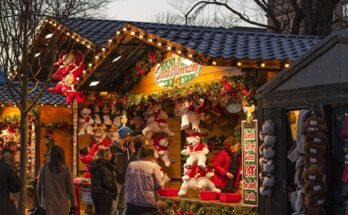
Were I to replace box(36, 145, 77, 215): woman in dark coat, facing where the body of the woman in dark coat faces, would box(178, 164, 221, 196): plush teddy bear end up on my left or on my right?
on my right

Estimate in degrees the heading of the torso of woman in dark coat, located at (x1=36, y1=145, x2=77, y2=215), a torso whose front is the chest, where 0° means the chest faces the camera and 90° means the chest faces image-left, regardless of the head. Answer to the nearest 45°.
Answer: approximately 180°

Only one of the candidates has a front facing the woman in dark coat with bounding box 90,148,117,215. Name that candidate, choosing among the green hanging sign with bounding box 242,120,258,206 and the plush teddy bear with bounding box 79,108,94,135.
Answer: the plush teddy bear

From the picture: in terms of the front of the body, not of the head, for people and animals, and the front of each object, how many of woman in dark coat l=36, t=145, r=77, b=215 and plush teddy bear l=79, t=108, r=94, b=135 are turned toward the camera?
1

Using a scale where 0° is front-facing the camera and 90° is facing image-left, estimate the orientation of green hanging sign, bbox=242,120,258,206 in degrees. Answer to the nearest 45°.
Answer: approximately 0°

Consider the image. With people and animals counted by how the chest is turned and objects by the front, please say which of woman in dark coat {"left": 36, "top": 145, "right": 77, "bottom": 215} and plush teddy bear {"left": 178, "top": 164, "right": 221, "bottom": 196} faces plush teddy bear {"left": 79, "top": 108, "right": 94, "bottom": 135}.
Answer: the woman in dark coat

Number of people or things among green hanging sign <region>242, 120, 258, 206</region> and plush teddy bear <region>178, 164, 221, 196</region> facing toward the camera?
2
